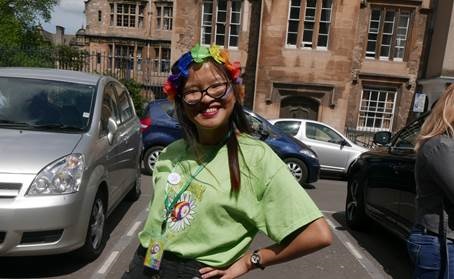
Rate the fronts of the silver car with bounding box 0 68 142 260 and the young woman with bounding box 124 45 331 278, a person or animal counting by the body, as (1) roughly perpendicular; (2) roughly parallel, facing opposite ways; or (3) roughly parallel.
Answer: roughly parallel

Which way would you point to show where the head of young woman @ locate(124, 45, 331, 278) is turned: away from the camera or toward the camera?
toward the camera

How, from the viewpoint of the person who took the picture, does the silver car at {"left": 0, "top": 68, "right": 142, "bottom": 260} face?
facing the viewer and to the left of the viewer

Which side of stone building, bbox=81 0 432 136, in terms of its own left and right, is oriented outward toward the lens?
front

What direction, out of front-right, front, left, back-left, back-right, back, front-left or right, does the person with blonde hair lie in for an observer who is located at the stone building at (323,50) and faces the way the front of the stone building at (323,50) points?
front

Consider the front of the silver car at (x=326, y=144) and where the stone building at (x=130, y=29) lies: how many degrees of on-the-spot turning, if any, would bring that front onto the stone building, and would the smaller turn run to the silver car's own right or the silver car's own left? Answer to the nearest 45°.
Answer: approximately 135° to the silver car's own left

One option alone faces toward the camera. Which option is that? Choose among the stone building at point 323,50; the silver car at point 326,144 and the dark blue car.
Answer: the stone building

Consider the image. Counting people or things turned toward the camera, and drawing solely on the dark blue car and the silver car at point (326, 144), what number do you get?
0

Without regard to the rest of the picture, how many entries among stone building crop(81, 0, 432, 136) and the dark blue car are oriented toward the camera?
1

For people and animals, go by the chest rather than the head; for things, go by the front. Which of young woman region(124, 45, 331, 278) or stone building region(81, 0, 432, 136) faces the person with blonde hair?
the stone building
